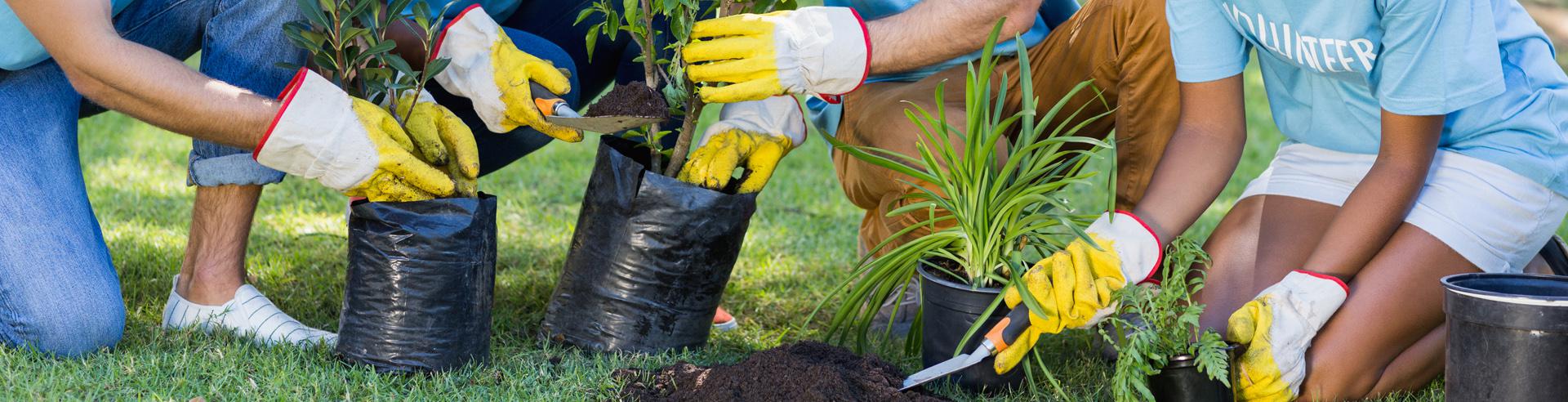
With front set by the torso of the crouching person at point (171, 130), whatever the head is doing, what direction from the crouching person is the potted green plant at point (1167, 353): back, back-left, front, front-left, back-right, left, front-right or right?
front-right

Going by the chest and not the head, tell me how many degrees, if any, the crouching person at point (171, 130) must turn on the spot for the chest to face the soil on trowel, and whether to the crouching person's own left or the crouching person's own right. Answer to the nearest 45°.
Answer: approximately 45° to the crouching person's own right

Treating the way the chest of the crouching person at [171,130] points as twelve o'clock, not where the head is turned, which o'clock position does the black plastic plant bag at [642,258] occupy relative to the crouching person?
The black plastic plant bag is roughly at 1 o'clock from the crouching person.

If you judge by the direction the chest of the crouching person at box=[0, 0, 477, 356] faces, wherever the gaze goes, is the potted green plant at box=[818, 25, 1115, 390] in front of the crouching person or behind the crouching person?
in front

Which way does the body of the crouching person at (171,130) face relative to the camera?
to the viewer's right

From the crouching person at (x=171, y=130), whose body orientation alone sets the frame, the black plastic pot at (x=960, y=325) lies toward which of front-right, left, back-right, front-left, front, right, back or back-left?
front-right
